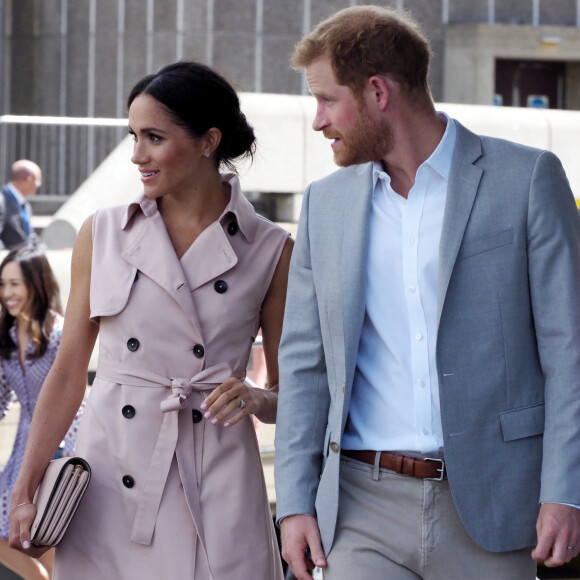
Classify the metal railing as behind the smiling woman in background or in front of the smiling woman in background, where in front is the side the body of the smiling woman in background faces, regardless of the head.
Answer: behind

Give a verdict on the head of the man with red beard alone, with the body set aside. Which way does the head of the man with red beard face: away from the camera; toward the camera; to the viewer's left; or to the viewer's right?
to the viewer's left

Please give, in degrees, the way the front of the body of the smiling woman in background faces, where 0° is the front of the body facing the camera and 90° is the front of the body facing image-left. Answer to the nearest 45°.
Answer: approximately 45°

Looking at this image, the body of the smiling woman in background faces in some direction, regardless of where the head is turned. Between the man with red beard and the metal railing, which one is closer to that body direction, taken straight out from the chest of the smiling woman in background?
the man with red beard

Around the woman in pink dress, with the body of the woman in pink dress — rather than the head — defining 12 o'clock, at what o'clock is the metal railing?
The metal railing is roughly at 6 o'clock from the woman in pink dress.

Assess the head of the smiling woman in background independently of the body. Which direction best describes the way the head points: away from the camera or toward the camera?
toward the camera

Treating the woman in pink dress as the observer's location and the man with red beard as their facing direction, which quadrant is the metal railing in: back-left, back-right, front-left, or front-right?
back-left

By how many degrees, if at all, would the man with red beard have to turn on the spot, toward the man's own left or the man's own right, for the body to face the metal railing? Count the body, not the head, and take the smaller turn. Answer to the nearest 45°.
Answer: approximately 180°

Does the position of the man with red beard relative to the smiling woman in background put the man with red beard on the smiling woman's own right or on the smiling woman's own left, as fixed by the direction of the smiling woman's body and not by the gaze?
on the smiling woman's own left

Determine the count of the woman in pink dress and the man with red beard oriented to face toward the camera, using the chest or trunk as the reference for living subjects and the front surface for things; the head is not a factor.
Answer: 2

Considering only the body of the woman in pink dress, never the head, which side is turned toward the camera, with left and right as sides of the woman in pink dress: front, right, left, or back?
front

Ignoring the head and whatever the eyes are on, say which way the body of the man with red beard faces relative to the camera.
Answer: toward the camera
